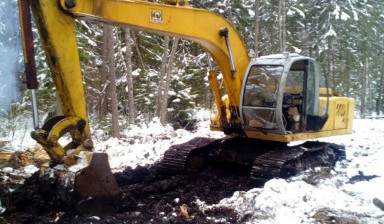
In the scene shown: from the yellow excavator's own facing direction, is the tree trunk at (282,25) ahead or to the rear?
to the rear

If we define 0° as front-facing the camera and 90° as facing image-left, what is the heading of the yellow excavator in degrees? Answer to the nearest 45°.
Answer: approximately 45°

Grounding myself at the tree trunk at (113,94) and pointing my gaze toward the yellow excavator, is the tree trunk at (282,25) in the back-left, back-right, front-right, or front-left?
back-left

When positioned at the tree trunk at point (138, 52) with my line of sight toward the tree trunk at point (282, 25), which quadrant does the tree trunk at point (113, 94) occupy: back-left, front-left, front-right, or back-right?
back-right

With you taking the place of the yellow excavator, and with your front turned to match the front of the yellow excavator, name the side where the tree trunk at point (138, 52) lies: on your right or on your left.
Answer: on your right

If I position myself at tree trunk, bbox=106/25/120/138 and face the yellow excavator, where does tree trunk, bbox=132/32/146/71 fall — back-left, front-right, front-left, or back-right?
back-left

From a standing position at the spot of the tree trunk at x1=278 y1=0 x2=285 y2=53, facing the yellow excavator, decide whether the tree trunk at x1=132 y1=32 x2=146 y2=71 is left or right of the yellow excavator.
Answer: right

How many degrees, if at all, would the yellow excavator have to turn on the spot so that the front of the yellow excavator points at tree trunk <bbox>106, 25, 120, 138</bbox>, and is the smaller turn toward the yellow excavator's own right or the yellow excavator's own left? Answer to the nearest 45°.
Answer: approximately 90° to the yellow excavator's own right
